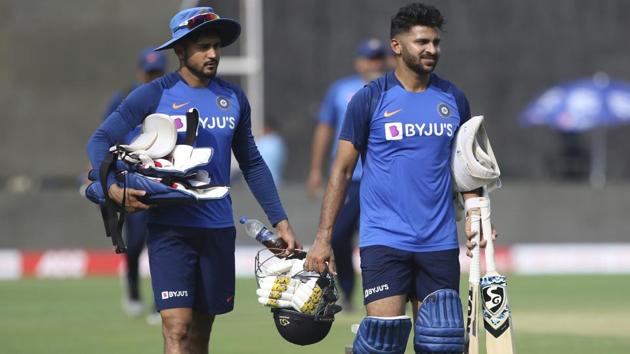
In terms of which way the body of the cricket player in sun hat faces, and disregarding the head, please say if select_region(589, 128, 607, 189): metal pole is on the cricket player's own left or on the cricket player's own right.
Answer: on the cricket player's own left

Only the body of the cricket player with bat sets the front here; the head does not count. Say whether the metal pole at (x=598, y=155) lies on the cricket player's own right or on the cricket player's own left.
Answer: on the cricket player's own left

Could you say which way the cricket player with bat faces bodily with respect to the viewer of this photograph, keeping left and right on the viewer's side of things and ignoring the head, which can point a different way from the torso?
facing the viewer and to the right of the viewer

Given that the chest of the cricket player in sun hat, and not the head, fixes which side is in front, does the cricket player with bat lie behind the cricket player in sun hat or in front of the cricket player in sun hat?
in front

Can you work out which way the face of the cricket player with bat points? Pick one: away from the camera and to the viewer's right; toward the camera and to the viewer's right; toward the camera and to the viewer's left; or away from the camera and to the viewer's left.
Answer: toward the camera and to the viewer's right

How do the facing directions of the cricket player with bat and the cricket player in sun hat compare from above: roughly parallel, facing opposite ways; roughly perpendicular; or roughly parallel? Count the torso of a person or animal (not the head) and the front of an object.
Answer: roughly parallel

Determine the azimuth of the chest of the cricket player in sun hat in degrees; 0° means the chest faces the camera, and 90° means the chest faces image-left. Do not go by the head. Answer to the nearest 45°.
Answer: approximately 315°

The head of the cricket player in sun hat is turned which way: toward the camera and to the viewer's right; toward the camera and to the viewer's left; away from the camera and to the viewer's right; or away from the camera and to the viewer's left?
toward the camera and to the viewer's right

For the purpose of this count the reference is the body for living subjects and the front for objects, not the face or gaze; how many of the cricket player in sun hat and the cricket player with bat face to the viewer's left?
0

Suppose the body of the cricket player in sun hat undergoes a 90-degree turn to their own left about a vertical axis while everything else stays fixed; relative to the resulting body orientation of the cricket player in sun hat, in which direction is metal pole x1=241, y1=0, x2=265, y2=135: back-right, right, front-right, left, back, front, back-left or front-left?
front-left

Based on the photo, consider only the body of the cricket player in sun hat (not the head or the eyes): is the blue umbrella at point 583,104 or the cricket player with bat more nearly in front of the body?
the cricket player with bat

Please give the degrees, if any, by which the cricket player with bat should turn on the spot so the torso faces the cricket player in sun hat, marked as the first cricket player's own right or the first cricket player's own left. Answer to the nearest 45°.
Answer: approximately 135° to the first cricket player's own right
